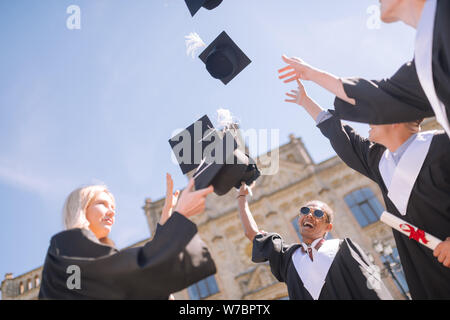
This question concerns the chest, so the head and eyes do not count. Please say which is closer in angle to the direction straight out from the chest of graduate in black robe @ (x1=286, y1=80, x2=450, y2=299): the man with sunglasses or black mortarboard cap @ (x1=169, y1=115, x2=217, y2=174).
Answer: the black mortarboard cap

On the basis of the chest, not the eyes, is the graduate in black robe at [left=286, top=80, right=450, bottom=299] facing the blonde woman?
yes

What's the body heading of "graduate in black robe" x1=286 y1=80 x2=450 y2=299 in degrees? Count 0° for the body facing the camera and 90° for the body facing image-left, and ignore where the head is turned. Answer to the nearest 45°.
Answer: approximately 45°

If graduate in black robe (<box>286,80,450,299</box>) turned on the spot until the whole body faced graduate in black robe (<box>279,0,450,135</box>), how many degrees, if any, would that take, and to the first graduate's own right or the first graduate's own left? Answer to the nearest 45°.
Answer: approximately 90° to the first graduate's own left

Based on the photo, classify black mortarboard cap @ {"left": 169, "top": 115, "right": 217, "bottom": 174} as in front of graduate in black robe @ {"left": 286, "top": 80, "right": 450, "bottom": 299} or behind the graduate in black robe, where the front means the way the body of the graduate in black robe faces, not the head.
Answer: in front
